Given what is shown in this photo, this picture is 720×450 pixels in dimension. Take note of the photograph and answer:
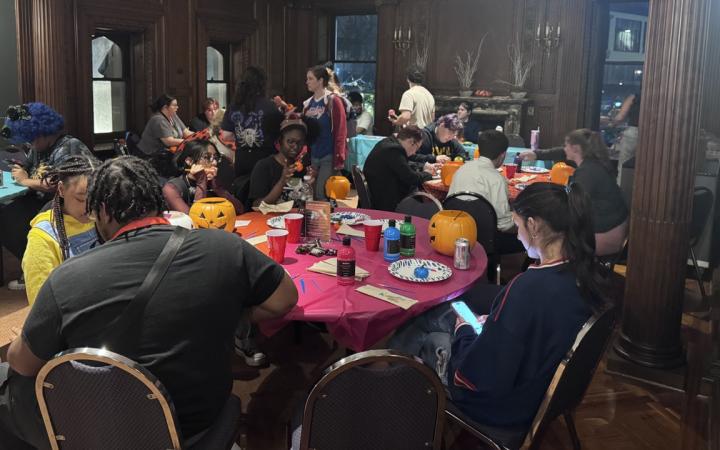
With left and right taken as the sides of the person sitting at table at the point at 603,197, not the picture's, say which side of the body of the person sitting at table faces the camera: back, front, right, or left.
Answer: left

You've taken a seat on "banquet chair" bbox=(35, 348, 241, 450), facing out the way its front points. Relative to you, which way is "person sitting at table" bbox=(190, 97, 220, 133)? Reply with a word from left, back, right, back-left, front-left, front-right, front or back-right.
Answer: front-left

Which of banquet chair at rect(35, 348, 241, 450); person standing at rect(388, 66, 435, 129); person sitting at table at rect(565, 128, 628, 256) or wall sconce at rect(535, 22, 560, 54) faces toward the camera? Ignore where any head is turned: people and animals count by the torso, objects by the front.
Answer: the wall sconce

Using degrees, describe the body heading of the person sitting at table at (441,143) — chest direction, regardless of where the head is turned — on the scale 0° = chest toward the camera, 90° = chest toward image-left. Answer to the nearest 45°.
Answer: approximately 315°

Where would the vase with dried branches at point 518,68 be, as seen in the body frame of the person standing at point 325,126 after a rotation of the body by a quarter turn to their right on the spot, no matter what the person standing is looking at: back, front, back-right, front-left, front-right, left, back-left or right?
right

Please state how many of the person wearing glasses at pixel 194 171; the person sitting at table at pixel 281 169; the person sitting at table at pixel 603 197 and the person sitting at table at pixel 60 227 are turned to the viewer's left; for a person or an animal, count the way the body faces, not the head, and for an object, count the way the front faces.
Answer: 1

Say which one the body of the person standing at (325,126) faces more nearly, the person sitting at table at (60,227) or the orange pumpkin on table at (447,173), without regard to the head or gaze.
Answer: the person sitting at table

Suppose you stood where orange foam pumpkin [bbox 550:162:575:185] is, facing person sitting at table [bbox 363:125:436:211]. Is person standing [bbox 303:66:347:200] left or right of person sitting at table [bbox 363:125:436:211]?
right

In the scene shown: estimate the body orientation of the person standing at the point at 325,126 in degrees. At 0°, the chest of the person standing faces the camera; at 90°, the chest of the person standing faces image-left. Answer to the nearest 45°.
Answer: approximately 45°

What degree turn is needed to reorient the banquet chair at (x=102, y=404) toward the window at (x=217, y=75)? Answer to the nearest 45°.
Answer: approximately 45° to its left

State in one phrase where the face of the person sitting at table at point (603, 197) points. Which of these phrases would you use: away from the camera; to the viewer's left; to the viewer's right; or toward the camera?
to the viewer's left

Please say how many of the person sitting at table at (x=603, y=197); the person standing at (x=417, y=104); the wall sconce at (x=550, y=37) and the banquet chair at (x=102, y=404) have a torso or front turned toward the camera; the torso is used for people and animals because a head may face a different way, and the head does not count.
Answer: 1

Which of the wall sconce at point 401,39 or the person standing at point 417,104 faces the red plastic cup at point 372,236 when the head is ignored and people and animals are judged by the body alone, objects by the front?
the wall sconce

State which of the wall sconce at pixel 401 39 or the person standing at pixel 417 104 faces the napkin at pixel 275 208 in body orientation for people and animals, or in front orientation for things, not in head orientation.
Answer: the wall sconce

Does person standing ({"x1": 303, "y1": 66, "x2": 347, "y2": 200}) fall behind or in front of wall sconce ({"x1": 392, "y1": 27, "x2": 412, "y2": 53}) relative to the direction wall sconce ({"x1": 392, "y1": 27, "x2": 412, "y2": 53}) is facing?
in front

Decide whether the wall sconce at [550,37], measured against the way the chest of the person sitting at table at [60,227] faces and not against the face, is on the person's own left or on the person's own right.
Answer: on the person's own left

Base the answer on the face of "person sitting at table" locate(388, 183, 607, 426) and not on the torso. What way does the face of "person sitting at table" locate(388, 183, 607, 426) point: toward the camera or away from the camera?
away from the camera

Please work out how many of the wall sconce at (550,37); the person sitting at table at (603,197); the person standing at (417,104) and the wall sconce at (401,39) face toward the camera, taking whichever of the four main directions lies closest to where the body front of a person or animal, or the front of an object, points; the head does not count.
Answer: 2

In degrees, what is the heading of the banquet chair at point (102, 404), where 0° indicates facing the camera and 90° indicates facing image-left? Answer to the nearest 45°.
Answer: approximately 225°

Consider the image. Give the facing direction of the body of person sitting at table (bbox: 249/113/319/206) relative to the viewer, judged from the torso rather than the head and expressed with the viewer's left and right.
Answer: facing the viewer and to the right of the viewer

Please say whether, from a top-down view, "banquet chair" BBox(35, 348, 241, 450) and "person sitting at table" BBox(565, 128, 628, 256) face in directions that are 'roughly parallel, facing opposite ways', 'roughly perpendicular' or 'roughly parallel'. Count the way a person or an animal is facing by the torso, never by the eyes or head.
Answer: roughly perpendicular

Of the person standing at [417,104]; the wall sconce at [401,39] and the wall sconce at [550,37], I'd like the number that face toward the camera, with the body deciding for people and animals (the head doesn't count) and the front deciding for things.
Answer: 2
